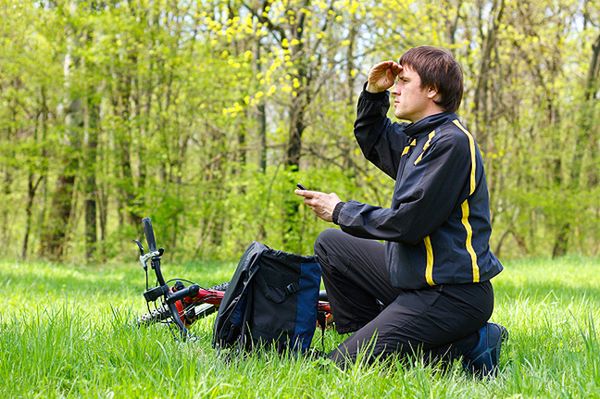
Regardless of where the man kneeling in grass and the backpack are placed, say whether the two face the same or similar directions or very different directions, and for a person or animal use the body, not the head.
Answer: very different directions

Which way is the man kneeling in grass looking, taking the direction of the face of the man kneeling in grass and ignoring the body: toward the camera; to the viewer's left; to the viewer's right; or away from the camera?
to the viewer's left

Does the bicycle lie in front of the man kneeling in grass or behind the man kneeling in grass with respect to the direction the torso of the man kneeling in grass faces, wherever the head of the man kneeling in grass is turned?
in front

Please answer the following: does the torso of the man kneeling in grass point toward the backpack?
yes

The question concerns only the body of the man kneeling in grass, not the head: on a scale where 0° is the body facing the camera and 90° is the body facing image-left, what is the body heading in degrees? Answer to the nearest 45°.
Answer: approximately 90°
